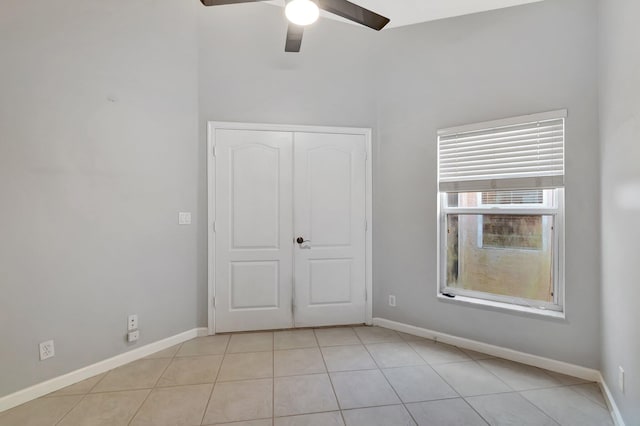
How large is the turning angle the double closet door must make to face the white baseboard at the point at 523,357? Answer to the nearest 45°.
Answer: approximately 45° to its left

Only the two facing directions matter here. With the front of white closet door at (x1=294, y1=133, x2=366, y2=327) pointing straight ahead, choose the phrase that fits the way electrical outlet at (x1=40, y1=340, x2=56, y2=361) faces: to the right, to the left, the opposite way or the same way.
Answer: to the left

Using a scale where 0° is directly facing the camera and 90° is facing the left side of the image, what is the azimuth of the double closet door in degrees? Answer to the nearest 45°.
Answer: approximately 0°

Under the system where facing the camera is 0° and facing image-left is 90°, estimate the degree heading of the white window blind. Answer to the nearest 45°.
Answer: approximately 45°

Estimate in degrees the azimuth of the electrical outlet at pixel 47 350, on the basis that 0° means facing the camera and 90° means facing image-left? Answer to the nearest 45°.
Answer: approximately 315°

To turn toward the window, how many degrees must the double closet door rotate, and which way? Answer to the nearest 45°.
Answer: approximately 45° to its left

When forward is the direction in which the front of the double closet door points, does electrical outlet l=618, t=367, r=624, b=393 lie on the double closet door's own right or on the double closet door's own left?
on the double closet door's own left

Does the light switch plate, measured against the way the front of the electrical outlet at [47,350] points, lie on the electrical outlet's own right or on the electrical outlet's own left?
on the electrical outlet's own left
